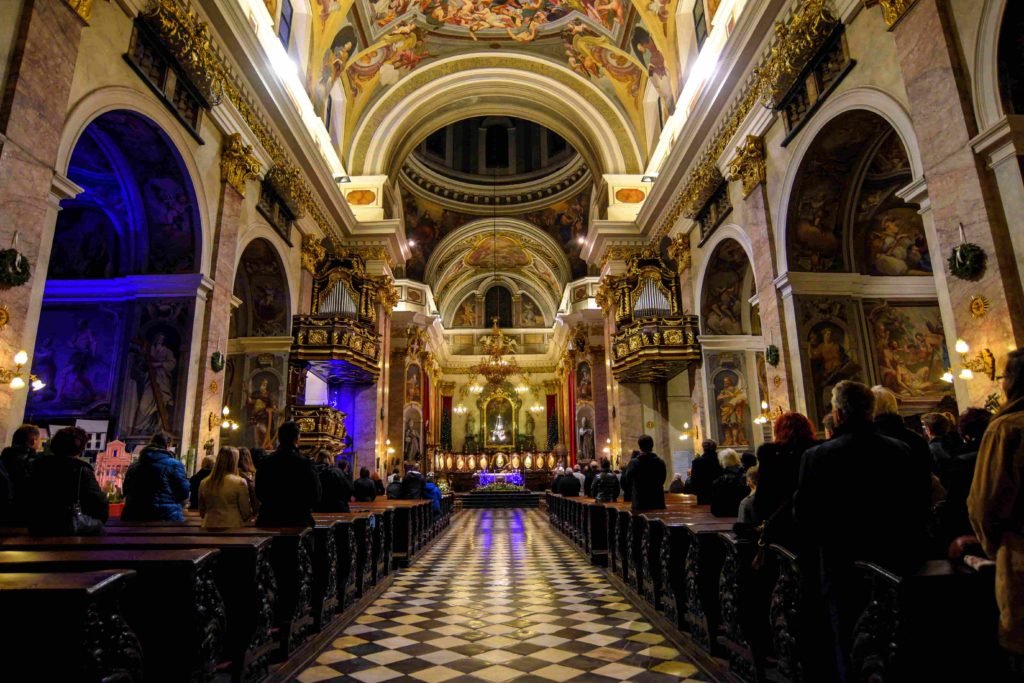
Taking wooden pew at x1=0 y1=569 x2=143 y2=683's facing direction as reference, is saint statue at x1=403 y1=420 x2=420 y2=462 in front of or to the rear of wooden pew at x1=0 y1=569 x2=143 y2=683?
in front

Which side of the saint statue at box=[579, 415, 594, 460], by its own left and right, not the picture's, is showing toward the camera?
front

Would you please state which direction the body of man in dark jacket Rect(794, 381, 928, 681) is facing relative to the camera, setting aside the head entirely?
away from the camera

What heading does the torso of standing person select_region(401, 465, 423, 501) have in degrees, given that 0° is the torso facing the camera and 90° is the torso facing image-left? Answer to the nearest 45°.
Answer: approximately 180°

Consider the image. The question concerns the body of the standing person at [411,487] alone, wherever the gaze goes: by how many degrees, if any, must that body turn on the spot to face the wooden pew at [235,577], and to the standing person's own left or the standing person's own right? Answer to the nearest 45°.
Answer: approximately 180°

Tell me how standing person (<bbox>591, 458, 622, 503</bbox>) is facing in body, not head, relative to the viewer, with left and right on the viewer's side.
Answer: facing away from the viewer

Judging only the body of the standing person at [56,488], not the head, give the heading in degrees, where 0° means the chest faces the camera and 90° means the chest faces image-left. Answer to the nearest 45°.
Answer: approximately 180°

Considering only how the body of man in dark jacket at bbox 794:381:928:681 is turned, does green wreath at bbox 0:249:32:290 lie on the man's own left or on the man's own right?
on the man's own left

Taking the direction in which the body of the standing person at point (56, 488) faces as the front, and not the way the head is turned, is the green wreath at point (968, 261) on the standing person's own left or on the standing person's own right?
on the standing person's own right

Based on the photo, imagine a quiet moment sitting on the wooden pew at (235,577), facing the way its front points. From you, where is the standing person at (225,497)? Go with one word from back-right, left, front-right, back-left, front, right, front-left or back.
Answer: front

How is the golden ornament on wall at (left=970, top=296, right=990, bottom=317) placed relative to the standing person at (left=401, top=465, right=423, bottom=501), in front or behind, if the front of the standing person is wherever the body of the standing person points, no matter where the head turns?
behind

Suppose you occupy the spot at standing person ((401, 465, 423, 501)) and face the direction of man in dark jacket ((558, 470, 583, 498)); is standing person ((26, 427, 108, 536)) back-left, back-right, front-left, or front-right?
back-right

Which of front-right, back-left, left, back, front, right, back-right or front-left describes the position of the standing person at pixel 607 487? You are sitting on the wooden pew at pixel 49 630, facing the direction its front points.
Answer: front

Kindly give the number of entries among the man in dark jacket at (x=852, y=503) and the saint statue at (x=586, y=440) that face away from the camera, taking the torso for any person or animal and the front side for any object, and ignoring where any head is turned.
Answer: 1

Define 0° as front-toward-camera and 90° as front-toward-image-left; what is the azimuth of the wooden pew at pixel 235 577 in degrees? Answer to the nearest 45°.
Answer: approximately 180°
